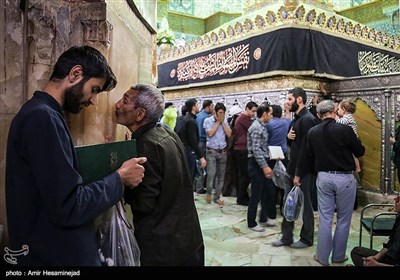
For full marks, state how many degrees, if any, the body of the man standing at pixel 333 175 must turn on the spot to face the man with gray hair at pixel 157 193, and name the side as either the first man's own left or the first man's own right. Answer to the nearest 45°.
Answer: approximately 180°

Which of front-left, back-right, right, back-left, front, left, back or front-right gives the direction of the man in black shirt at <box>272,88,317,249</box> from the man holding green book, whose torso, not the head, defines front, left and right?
front-left

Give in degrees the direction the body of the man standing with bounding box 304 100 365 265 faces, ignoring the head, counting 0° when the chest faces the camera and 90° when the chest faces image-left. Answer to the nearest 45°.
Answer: approximately 180°

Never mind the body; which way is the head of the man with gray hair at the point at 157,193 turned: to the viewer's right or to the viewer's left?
to the viewer's left

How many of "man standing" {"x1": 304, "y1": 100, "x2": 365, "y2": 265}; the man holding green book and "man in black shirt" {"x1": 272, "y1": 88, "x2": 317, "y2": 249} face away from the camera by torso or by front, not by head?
1

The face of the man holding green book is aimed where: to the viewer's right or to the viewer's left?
to the viewer's right

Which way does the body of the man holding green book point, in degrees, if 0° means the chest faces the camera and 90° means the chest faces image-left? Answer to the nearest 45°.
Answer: approximately 270°
